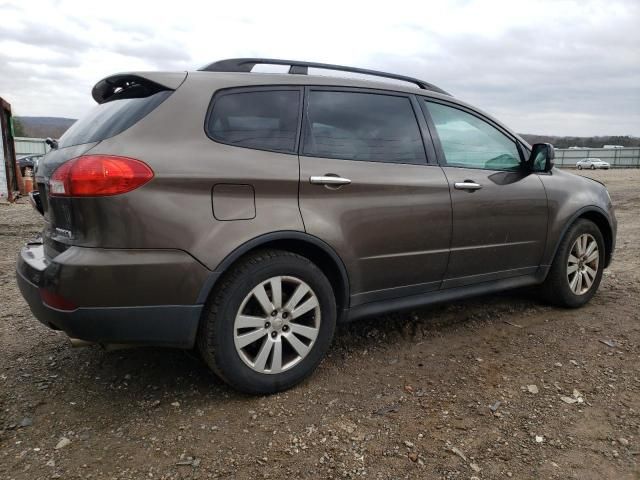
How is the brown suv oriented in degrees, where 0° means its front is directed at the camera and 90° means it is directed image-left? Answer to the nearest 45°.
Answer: approximately 225°
